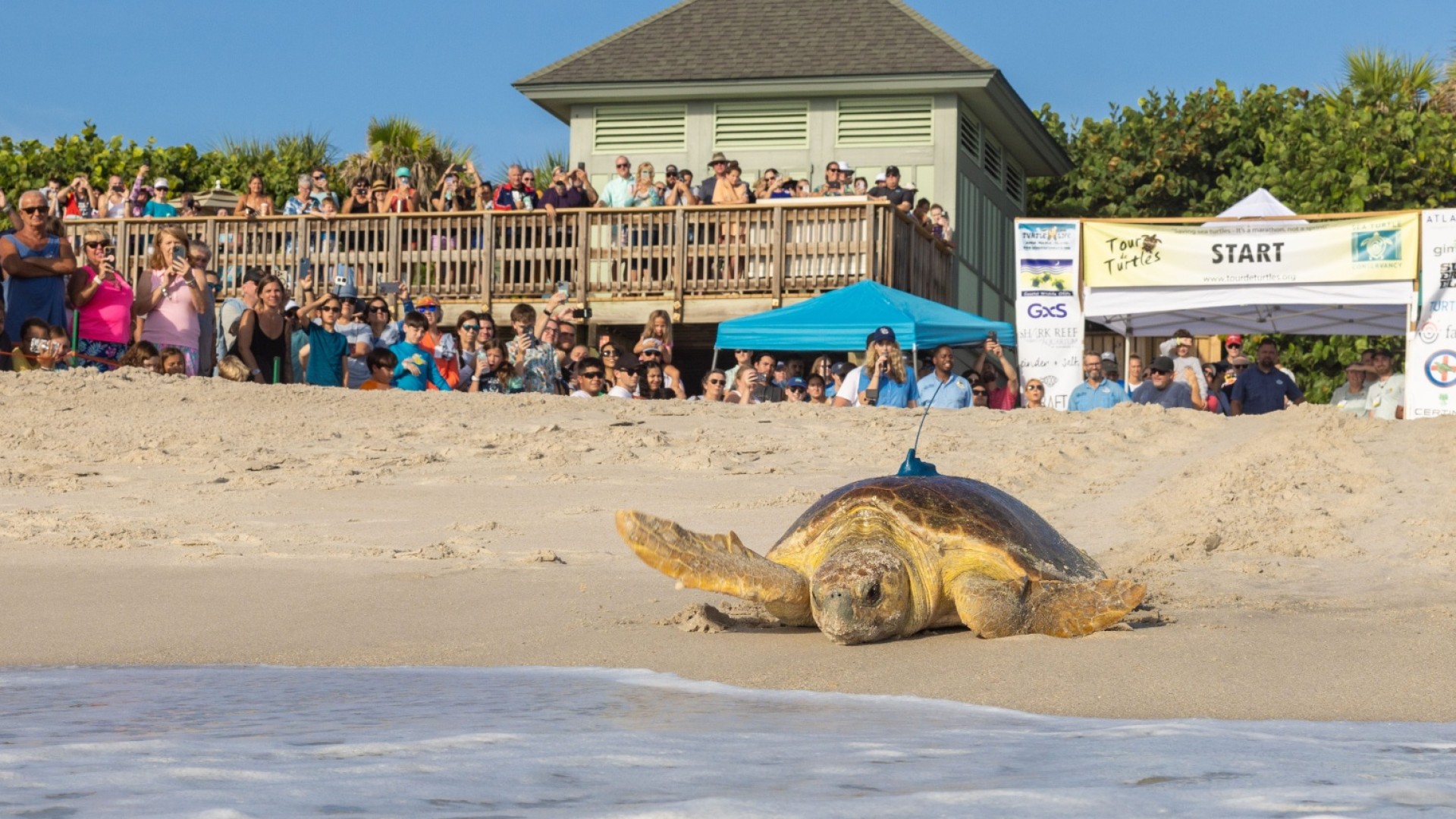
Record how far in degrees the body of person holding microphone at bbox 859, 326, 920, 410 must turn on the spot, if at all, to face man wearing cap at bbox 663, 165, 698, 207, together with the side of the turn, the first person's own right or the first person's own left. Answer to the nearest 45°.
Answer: approximately 135° to the first person's own right

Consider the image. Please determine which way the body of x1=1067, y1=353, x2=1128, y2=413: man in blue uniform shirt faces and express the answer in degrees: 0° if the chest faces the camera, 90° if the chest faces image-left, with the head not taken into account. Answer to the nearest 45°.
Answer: approximately 0°

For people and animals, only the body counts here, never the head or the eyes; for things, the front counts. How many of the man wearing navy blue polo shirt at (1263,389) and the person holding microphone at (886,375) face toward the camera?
2

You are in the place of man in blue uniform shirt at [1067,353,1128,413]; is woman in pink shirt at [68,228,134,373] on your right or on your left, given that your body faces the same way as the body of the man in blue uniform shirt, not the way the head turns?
on your right

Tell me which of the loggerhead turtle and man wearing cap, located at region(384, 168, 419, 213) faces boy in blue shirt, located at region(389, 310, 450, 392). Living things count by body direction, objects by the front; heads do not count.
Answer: the man wearing cap
